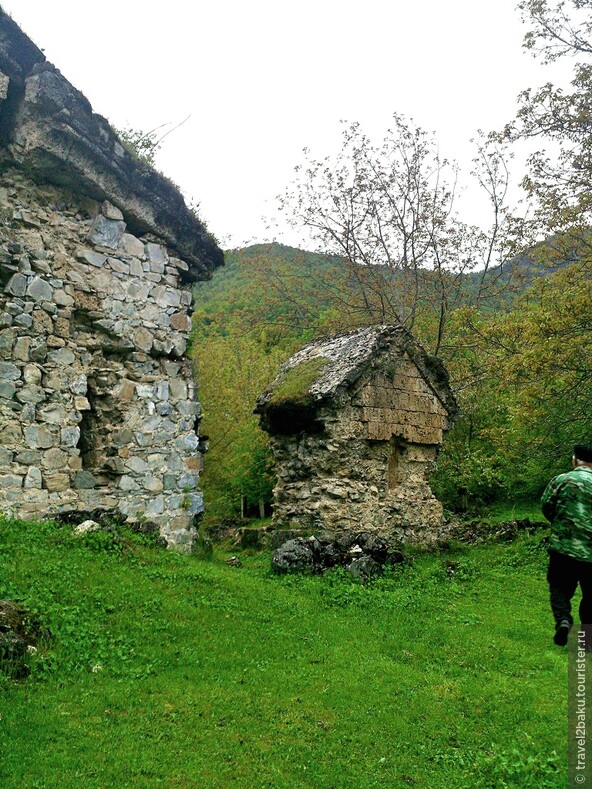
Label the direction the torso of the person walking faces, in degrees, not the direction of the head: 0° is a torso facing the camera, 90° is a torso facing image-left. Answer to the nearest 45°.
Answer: approximately 180°

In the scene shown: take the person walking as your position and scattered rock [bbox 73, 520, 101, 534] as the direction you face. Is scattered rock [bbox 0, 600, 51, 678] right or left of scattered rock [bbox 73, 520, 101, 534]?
left

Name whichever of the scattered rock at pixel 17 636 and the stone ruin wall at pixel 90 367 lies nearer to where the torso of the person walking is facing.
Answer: the stone ruin wall

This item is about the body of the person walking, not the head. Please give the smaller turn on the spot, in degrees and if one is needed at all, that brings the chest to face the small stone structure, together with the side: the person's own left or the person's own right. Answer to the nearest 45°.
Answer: approximately 45° to the person's own left

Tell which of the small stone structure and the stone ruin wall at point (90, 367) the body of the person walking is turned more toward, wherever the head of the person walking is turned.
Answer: the small stone structure

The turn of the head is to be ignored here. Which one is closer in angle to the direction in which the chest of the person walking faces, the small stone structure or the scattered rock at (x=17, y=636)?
the small stone structure

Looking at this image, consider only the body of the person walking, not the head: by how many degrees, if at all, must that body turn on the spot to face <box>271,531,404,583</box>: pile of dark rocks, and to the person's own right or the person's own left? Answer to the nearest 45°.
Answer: approximately 45° to the person's own left

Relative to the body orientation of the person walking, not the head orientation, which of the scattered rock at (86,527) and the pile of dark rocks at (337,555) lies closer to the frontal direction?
the pile of dark rocks

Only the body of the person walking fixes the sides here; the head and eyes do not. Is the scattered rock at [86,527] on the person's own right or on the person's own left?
on the person's own left
